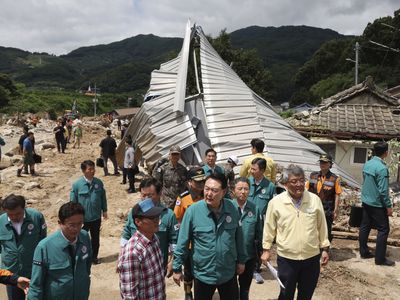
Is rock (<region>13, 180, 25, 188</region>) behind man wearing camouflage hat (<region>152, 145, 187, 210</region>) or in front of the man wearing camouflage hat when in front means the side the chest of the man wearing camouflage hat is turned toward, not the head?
behind

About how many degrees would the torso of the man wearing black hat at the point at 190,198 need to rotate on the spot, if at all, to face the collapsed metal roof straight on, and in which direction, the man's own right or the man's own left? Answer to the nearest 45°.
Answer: approximately 135° to the man's own left

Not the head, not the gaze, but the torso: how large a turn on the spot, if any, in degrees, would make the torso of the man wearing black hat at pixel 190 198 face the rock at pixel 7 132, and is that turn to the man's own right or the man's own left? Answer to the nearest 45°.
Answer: approximately 180°

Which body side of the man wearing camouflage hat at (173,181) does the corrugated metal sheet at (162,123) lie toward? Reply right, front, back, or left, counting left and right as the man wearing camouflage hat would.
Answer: back

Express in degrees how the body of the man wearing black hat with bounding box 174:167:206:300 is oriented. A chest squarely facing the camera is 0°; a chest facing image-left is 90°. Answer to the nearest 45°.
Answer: approximately 315°

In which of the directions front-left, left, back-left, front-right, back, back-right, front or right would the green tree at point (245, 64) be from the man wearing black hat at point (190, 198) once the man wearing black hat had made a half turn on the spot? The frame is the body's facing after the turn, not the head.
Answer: front-right

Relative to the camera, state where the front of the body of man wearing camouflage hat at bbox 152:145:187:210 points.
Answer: toward the camera

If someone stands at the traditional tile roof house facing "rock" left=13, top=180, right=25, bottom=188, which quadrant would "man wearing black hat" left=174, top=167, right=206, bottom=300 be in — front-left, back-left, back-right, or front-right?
front-left

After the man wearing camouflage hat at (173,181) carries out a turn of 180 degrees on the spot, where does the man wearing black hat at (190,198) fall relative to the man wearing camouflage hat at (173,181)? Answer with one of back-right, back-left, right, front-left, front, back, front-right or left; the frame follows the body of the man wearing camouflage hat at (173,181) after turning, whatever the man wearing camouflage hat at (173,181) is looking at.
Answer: back

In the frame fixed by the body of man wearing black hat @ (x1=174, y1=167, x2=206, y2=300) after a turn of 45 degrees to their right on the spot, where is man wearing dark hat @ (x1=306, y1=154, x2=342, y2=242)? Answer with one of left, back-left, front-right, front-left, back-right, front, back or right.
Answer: back-left
